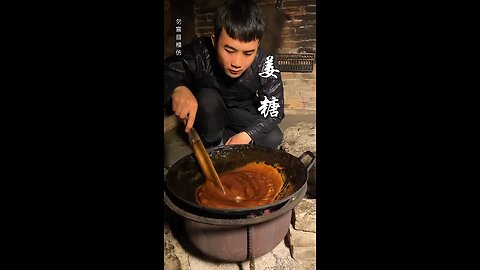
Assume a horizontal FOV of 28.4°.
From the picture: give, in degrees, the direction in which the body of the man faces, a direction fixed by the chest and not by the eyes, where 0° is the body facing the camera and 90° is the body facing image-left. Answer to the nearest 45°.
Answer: approximately 0°
